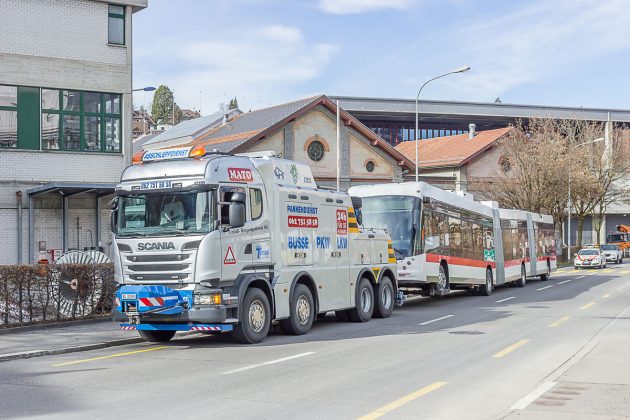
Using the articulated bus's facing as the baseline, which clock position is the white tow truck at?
The white tow truck is roughly at 11 o'clock from the articulated bus.

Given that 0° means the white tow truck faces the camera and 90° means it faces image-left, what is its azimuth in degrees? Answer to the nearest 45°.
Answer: approximately 45°

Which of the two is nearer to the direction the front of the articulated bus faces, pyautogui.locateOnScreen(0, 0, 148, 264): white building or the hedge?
the hedge

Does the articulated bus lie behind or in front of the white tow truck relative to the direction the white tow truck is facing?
behind

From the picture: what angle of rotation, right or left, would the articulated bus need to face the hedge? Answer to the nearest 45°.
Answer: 0° — it already faces it

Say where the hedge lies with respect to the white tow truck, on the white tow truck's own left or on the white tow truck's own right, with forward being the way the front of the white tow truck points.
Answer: on the white tow truck's own right

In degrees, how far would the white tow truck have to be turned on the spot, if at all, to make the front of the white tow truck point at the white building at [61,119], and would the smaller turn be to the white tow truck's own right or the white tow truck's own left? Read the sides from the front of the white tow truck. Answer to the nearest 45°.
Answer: approximately 90° to the white tow truck's own right
